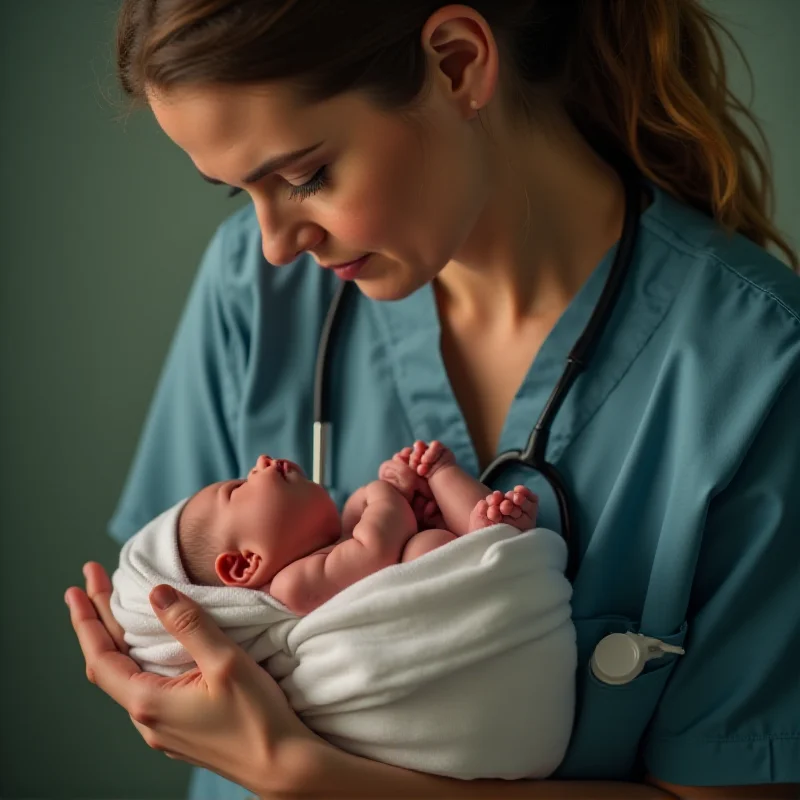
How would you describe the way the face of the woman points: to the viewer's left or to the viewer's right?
to the viewer's left

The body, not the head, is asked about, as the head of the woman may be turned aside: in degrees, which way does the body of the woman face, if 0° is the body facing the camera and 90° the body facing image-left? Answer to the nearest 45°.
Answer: approximately 45°
